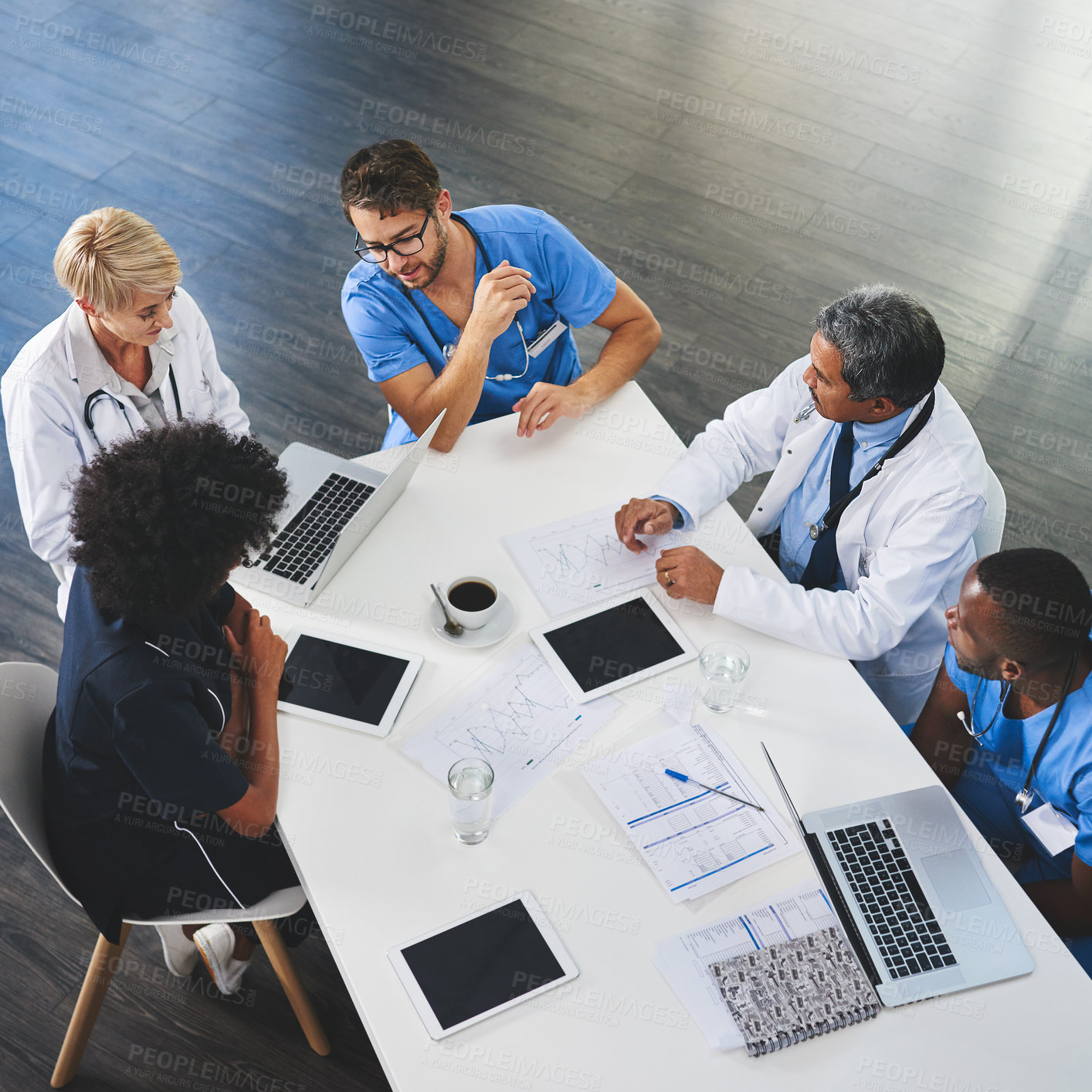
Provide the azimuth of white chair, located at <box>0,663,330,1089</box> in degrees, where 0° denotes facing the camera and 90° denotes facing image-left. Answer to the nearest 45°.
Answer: approximately 270°

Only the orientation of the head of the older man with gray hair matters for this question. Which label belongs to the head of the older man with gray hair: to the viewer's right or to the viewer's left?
to the viewer's left

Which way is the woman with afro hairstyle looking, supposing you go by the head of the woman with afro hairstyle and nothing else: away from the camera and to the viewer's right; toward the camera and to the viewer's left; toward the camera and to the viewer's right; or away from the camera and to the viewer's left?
away from the camera and to the viewer's right

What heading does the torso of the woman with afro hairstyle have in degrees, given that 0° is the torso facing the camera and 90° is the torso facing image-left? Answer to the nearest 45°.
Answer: approximately 270°

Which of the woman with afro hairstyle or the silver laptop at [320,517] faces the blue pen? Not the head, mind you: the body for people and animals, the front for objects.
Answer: the woman with afro hairstyle

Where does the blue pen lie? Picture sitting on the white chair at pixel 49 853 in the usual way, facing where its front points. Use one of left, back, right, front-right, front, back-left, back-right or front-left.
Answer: front

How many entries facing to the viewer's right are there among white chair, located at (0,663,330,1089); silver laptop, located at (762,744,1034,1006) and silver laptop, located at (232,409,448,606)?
2

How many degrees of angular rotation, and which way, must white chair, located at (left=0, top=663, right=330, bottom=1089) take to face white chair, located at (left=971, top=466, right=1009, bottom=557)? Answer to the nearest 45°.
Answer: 0° — it already faces it

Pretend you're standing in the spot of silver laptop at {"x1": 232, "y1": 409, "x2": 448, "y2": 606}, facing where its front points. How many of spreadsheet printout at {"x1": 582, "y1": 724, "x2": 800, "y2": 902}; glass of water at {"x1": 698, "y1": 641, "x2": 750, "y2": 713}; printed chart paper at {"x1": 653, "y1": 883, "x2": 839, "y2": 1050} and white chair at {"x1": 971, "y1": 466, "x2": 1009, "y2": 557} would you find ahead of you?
0

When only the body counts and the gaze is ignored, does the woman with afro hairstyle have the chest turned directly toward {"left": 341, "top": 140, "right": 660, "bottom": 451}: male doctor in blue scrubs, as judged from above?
no

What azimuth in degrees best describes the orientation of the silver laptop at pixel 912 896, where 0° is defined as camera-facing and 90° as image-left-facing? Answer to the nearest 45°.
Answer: approximately 270°

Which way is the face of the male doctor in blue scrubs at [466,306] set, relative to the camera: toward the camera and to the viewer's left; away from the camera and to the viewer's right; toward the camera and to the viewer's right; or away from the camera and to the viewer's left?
toward the camera and to the viewer's left

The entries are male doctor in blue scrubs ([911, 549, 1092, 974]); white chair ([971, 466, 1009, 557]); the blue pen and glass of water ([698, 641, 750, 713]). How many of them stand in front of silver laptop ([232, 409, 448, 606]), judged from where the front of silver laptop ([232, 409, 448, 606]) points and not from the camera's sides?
0

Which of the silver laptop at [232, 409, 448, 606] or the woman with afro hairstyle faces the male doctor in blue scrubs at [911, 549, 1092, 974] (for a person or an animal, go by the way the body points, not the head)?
the woman with afro hairstyle

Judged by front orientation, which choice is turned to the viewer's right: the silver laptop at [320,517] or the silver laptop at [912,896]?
the silver laptop at [912,896]

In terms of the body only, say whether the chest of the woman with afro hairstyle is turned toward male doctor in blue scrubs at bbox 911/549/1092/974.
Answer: yes

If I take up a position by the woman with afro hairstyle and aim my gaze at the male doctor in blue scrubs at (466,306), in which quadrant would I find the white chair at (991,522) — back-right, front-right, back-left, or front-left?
front-right
